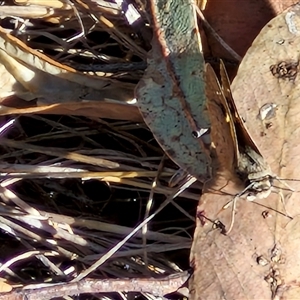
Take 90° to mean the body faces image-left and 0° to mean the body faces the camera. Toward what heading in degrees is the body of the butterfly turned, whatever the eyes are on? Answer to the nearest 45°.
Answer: approximately 315°
